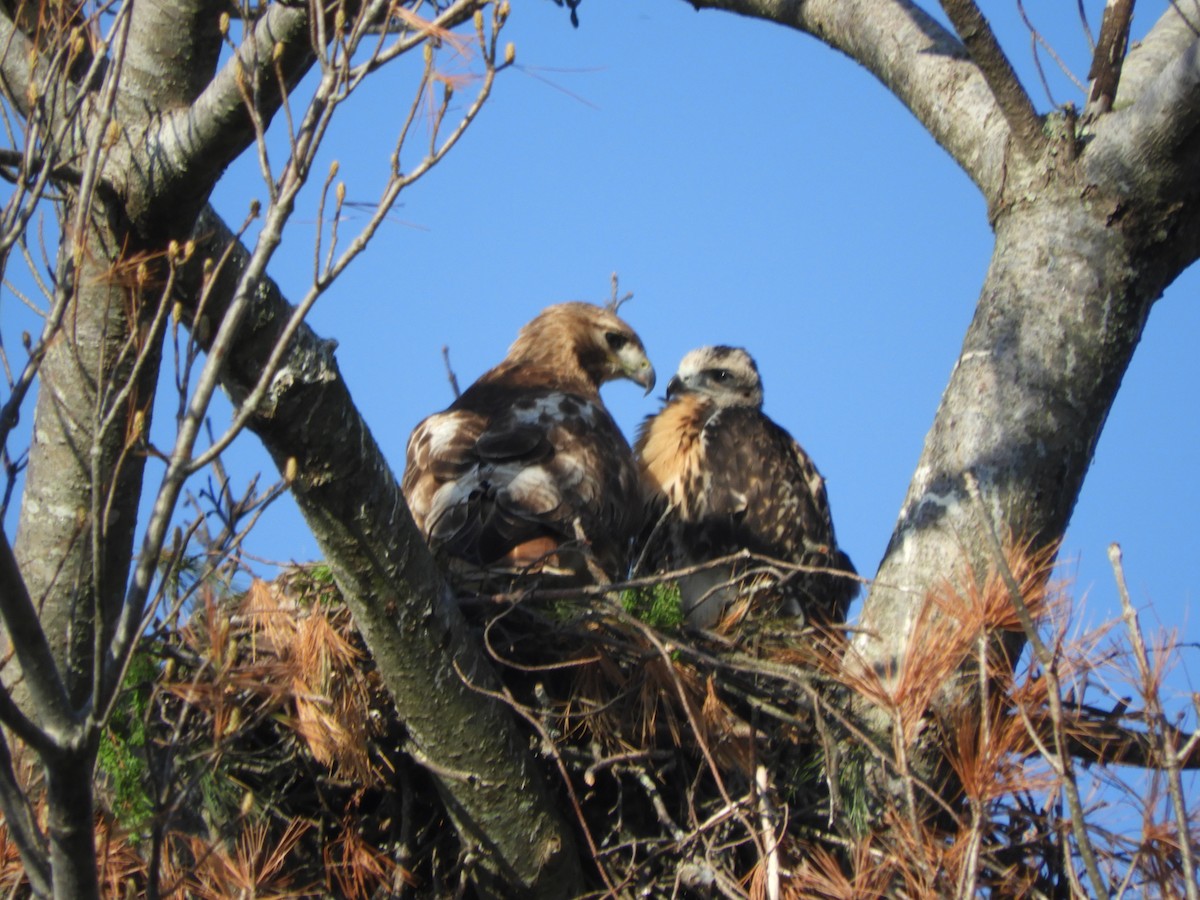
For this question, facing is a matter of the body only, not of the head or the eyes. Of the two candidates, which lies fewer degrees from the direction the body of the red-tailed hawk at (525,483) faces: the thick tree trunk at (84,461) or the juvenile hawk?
the juvenile hawk

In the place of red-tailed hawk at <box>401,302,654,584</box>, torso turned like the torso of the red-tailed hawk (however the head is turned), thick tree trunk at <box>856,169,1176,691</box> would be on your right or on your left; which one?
on your right

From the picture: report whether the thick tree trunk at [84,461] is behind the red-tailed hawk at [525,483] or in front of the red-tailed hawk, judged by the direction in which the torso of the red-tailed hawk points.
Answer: behind

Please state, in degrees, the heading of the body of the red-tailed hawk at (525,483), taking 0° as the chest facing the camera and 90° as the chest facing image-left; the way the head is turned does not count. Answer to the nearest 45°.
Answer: approximately 225°

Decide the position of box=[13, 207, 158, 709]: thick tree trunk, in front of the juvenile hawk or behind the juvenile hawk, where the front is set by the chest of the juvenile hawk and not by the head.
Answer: in front

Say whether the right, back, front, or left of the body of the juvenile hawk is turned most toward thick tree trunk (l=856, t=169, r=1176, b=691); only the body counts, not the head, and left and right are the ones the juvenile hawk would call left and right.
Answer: left

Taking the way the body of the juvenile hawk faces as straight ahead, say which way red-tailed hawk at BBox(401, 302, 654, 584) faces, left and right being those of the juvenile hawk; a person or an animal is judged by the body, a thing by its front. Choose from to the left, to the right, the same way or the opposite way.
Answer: the opposite way

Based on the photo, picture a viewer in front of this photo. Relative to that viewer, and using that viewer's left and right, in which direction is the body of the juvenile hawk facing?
facing the viewer and to the left of the viewer
